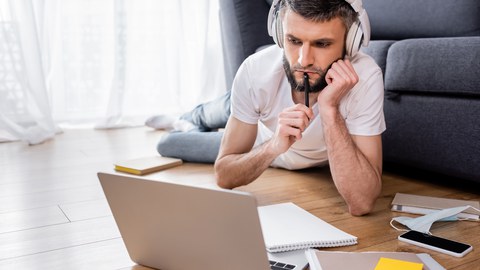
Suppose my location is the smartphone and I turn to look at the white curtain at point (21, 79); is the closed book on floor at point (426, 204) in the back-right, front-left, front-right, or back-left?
front-right

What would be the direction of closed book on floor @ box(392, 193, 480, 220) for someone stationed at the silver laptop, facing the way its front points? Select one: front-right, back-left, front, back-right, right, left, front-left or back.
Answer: front

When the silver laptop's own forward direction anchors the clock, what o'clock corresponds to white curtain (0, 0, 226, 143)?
The white curtain is roughly at 10 o'clock from the silver laptop.

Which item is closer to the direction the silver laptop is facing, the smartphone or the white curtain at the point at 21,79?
the smartphone

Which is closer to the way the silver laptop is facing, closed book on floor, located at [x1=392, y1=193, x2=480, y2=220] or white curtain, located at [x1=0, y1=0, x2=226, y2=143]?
the closed book on floor

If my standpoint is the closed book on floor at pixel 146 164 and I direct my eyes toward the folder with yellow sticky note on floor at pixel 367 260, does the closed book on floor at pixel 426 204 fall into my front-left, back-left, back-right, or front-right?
front-left

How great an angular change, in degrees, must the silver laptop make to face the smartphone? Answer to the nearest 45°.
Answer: approximately 45° to its right

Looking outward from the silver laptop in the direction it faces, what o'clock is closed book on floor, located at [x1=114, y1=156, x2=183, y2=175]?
The closed book on floor is roughly at 10 o'clock from the silver laptop.

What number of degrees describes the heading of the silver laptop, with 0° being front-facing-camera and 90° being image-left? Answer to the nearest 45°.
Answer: approximately 225°

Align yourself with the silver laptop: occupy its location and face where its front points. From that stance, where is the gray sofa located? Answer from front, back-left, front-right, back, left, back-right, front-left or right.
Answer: front
